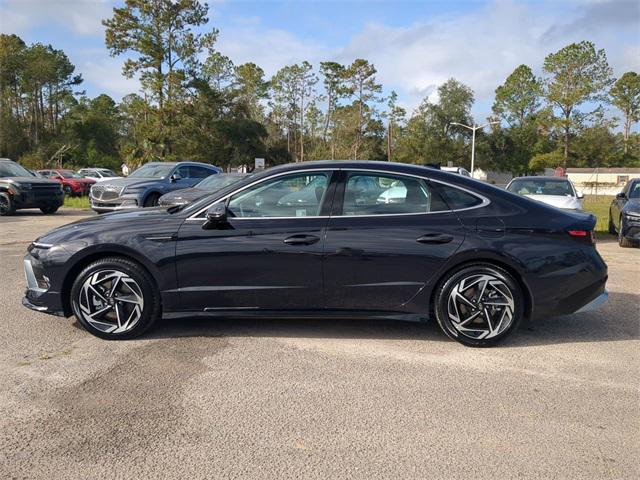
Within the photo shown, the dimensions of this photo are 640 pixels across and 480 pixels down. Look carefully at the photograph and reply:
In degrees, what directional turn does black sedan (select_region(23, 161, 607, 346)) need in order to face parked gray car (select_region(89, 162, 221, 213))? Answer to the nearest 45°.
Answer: approximately 45° to its right

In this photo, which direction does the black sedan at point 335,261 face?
to the viewer's left

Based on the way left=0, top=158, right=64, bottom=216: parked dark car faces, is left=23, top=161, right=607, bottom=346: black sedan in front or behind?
in front

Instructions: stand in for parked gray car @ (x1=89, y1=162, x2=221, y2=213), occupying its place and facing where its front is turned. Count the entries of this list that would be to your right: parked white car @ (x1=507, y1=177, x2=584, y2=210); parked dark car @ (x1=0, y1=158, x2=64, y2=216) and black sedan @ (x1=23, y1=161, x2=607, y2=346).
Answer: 1

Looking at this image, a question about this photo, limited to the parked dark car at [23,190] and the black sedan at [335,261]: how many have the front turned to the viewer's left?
1

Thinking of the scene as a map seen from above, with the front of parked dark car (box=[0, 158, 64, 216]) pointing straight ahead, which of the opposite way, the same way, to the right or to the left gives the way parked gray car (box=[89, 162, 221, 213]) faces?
to the right

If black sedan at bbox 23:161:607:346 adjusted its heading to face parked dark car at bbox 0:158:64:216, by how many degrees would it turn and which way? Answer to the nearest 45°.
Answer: approximately 45° to its right

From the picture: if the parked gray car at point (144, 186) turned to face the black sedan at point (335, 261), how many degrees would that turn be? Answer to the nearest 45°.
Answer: approximately 45° to its left
